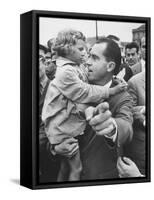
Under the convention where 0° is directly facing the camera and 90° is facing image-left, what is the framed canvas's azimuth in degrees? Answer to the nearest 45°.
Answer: approximately 315°
